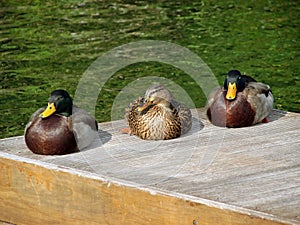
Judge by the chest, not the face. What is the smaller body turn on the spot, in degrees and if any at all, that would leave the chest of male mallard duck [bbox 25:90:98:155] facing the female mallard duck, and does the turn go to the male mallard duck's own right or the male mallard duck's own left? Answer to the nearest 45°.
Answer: approximately 135° to the male mallard duck's own left

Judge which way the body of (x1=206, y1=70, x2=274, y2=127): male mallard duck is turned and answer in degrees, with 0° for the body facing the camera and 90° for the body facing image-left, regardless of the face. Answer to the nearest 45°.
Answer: approximately 0°

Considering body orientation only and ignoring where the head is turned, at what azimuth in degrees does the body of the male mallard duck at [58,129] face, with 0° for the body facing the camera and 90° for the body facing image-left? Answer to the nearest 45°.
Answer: approximately 45°

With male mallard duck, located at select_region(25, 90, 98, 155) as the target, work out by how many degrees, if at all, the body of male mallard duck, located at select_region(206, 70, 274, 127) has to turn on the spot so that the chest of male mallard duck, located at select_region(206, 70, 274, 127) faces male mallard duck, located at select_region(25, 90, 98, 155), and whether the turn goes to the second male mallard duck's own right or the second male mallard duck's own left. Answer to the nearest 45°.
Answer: approximately 45° to the second male mallard duck's own right

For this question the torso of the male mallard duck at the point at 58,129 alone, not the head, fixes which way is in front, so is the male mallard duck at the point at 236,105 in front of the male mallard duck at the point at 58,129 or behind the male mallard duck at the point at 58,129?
behind

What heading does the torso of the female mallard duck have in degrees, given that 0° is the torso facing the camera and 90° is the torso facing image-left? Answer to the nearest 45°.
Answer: approximately 0°
